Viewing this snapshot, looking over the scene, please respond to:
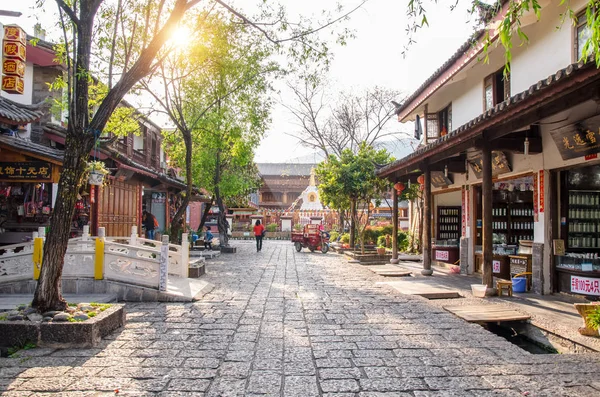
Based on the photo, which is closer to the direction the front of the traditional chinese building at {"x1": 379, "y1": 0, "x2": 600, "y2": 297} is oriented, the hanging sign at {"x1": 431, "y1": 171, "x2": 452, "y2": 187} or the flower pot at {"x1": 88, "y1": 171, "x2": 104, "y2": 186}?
the flower pot

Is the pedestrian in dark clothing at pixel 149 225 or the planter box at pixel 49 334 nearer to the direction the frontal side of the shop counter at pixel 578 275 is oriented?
the planter box

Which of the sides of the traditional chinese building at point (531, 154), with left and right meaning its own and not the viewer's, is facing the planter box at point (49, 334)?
front

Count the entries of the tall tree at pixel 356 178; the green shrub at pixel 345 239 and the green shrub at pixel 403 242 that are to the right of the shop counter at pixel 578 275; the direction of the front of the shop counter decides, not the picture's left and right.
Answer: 3

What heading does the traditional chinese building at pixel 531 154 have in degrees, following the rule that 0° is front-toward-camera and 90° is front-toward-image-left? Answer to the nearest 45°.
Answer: approximately 45°

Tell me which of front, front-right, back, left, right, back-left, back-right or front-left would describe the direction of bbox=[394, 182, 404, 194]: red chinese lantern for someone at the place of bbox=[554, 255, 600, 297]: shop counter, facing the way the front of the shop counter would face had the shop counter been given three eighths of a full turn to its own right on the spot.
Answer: front-left

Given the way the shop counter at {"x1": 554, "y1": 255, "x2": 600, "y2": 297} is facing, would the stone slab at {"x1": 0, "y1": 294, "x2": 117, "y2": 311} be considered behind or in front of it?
in front

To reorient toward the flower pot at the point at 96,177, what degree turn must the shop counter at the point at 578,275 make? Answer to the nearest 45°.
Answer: approximately 45° to its right

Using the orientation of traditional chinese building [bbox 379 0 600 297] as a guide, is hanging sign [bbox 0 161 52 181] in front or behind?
in front

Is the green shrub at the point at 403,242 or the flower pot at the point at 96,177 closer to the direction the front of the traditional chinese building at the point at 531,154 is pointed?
the flower pot

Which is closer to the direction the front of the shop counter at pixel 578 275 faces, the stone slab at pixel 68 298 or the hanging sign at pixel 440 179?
the stone slab

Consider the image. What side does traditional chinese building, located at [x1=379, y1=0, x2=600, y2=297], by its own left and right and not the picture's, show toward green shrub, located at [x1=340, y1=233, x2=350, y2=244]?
right
